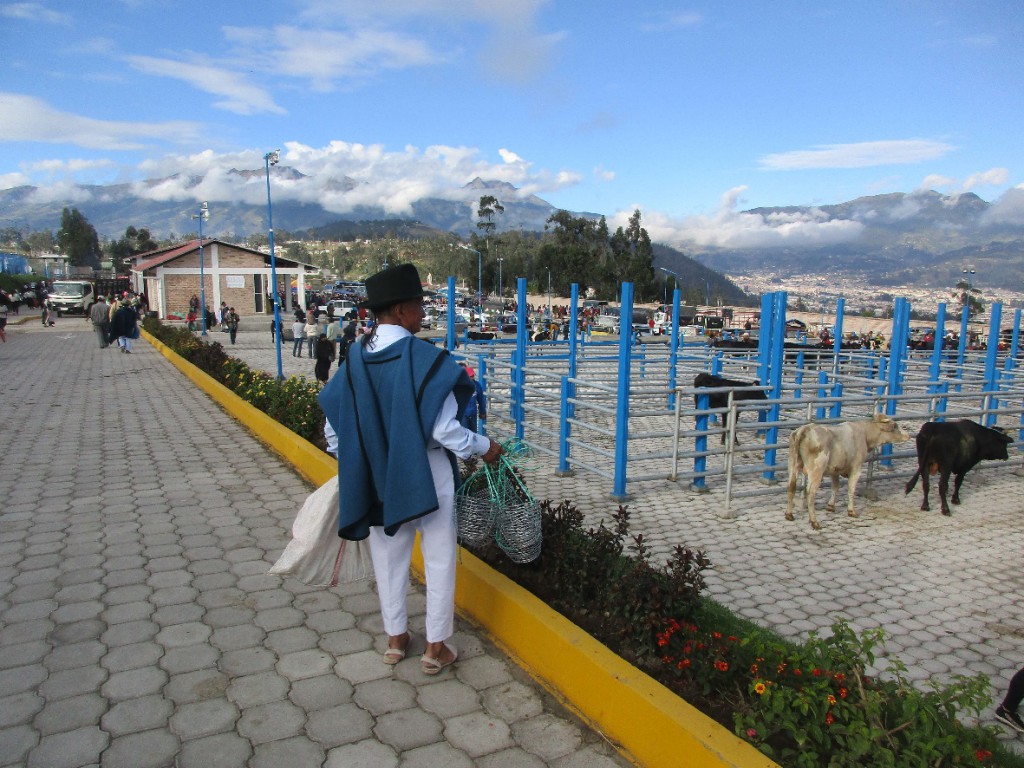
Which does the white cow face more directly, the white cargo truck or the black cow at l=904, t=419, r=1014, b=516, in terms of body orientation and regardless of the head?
the black cow

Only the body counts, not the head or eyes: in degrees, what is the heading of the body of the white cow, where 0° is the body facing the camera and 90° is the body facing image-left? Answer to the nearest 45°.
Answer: approximately 225°

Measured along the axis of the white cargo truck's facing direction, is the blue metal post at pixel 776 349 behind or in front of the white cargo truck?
in front

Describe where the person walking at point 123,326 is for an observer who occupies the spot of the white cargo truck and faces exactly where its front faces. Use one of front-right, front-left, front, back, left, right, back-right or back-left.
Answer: front

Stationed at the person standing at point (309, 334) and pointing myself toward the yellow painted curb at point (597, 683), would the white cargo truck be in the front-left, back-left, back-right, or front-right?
back-right

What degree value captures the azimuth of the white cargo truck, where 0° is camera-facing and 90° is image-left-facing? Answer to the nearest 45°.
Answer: approximately 0°
